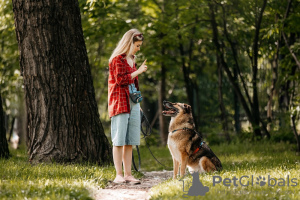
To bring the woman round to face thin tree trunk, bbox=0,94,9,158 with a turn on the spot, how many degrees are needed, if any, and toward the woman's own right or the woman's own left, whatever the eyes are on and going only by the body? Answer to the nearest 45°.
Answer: approximately 135° to the woman's own left

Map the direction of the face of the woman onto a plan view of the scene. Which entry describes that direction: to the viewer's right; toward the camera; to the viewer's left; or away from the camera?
to the viewer's right

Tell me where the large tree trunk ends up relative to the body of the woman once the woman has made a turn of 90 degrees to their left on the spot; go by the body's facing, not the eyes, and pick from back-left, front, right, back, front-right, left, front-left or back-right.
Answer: front-left

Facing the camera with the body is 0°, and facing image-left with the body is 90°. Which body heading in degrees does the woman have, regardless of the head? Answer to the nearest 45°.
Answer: approximately 270°

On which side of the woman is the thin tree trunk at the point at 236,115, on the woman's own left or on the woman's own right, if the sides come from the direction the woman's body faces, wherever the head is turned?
on the woman's own left

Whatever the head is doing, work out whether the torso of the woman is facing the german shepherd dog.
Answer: yes

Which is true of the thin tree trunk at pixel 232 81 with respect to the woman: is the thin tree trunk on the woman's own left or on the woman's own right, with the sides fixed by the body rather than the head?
on the woman's own left

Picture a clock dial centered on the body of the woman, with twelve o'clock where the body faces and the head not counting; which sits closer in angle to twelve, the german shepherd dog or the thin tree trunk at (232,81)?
the german shepherd dog
